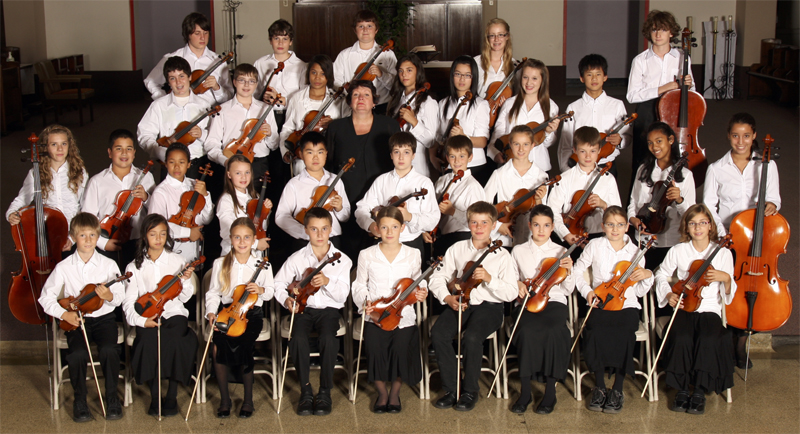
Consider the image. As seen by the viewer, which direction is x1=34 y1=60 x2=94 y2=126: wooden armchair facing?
to the viewer's right

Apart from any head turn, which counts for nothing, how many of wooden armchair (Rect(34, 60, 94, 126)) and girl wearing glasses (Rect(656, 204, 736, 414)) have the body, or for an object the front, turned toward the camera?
1

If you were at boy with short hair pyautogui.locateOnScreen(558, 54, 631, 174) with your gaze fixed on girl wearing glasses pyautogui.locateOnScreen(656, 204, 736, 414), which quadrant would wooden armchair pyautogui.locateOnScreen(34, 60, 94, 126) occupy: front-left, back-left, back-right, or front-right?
back-right

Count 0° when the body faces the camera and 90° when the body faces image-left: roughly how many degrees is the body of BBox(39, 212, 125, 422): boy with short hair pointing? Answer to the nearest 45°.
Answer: approximately 0°

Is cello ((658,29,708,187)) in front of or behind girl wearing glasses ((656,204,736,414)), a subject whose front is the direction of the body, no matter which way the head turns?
behind

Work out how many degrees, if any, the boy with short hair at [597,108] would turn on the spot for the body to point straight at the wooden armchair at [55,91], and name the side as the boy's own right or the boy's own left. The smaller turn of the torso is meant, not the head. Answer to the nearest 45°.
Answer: approximately 135° to the boy's own right

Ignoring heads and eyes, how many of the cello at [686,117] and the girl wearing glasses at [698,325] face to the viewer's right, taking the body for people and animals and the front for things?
0
